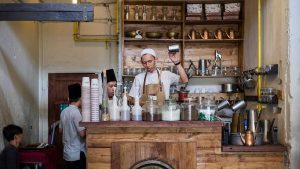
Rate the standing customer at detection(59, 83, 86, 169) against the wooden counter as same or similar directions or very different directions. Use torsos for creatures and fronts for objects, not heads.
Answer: very different directions

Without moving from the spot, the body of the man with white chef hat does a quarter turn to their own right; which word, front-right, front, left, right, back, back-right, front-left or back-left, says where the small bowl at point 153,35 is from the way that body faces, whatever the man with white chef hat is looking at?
right

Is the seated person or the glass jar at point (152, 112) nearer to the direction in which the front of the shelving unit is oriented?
the glass jar

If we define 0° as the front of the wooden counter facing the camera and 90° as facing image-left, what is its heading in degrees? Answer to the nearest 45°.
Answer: approximately 0°

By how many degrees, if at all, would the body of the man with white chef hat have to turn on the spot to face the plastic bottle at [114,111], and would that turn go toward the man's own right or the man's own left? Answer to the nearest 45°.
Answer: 0° — they already face it

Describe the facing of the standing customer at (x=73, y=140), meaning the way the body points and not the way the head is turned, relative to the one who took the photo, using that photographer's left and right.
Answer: facing away from the viewer and to the right of the viewer
